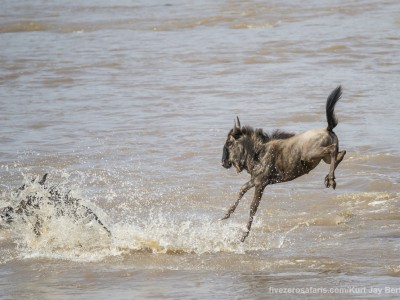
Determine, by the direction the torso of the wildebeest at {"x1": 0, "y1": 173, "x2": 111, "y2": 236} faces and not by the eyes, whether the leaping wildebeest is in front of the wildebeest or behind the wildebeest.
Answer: behind

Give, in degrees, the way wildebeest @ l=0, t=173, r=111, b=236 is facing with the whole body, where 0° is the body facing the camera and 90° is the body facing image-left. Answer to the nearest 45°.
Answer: approximately 90°

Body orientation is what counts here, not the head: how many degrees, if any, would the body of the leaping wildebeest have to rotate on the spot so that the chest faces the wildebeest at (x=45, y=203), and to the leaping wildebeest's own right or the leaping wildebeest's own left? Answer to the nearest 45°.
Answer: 0° — it already faces it

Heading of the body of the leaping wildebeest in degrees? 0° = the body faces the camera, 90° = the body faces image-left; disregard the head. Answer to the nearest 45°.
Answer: approximately 90°

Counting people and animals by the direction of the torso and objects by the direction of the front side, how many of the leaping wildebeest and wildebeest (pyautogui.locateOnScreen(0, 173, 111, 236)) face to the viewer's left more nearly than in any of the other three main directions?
2
